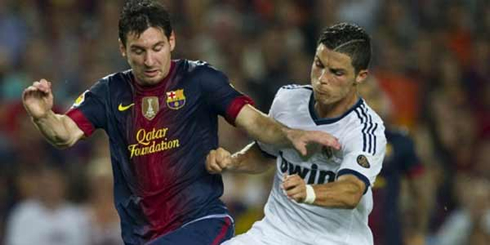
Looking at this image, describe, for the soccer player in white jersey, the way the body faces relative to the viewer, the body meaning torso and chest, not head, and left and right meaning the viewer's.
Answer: facing the viewer and to the left of the viewer

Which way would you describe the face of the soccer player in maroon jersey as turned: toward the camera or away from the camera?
toward the camera

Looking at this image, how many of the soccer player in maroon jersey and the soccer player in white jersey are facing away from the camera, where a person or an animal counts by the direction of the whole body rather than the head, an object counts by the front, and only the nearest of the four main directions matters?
0

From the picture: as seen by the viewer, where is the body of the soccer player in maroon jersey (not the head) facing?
toward the camera

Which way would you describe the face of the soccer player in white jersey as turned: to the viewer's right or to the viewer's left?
to the viewer's left

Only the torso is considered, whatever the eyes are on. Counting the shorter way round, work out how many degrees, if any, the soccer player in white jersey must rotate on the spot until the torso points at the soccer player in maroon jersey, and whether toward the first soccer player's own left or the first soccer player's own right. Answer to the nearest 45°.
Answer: approximately 45° to the first soccer player's own right

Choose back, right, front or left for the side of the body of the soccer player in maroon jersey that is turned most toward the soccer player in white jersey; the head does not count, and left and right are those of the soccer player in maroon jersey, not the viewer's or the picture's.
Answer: left
